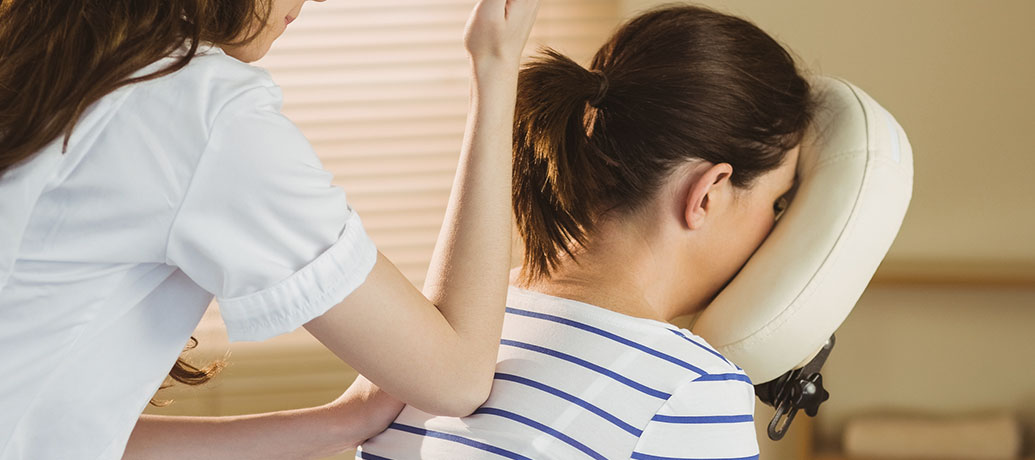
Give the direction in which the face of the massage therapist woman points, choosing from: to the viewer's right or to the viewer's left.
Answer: to the viewer's right

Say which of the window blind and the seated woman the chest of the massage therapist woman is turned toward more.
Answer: the seated woman

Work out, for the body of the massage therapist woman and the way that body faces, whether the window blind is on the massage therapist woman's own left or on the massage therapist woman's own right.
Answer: on the massage therapist woman's own left

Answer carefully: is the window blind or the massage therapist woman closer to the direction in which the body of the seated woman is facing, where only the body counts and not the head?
the window blind

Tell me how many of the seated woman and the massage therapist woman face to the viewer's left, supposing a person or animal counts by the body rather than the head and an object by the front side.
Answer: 0

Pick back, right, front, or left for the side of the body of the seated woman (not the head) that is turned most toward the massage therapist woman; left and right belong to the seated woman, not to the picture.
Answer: back

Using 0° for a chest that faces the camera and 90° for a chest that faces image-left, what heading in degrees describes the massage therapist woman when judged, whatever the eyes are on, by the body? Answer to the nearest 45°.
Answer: approximately 270°

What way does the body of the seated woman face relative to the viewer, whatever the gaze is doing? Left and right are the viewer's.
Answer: facing away from the viewer and to the right of the viewer

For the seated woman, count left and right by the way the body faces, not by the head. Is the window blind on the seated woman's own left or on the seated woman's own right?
on the seated woman's own left
